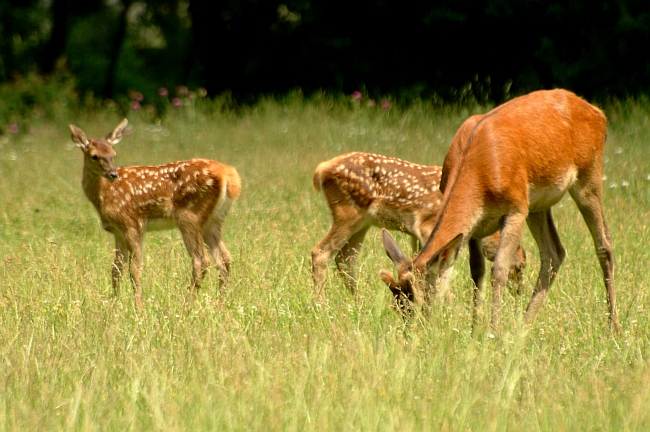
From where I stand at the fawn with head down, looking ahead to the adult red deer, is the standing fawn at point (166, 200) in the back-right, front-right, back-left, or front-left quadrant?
back-right

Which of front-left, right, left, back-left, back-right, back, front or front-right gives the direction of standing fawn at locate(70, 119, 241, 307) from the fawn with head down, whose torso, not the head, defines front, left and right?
back

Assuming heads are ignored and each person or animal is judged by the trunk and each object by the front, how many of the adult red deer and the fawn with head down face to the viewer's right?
1

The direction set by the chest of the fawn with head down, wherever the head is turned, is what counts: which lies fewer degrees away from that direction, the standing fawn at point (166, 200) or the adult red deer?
the adult red deer

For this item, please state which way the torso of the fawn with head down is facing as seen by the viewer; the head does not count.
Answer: to the viewer's right

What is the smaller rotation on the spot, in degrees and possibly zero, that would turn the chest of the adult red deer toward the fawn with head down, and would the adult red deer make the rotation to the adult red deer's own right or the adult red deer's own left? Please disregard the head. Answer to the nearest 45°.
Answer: approximately 90° to the adult red deer's own right

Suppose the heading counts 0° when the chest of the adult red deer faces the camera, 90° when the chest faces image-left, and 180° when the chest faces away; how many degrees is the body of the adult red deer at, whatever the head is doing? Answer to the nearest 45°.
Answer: approximately 45°
